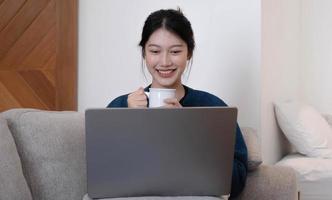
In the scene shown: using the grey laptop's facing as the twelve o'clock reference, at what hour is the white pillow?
The white pillow is roughly at 1 o'clock from the grey laptop.

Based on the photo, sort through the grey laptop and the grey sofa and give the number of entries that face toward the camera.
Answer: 1

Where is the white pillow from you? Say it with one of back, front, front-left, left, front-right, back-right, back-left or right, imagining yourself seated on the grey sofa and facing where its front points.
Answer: back-left

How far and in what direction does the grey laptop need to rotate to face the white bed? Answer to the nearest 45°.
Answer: approximately 45° to its right

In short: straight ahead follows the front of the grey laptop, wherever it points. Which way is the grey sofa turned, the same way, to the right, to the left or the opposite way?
the opposite way

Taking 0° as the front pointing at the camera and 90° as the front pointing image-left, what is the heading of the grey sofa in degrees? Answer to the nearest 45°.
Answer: approximately 0°

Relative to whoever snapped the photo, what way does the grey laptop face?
facing away from the viewer

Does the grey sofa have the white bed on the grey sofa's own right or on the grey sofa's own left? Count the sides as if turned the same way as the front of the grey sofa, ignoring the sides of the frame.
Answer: on the grey sofa's own left
